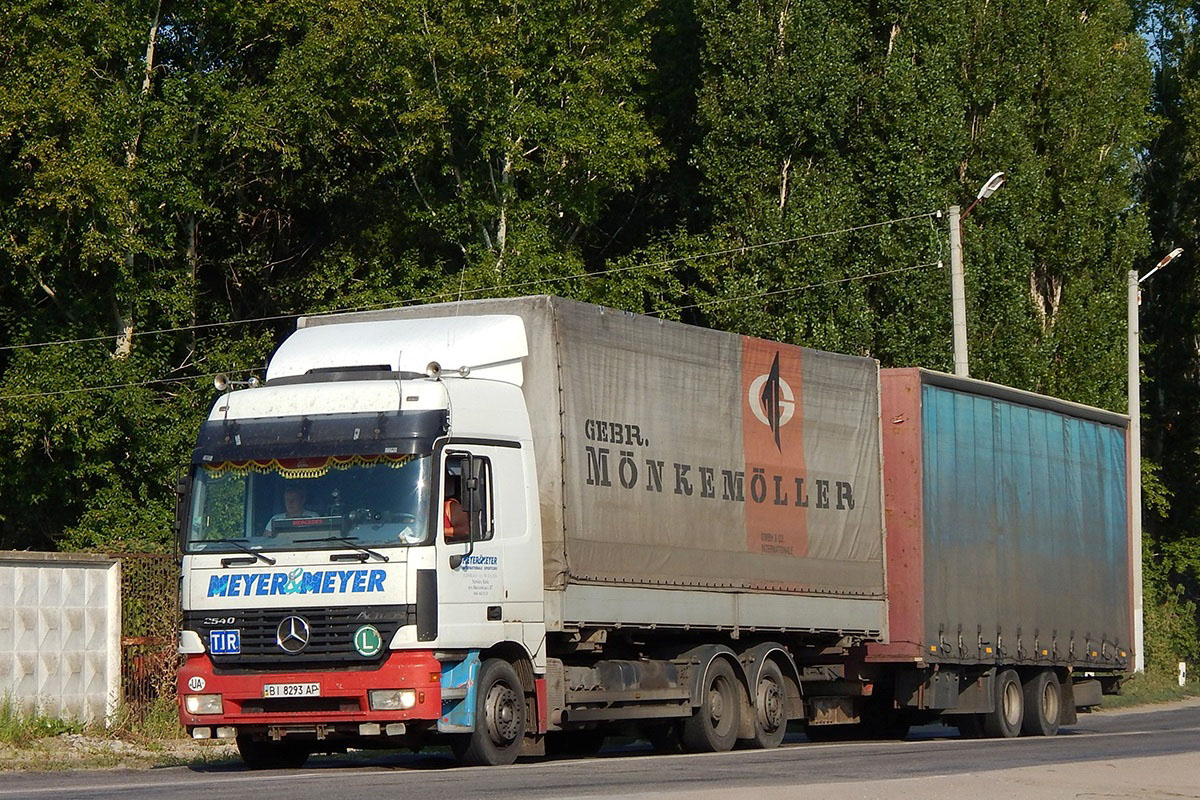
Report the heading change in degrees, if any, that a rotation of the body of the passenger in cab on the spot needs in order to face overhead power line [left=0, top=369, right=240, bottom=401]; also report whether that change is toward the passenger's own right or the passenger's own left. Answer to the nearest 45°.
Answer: approximately 135° to the passenger's own right

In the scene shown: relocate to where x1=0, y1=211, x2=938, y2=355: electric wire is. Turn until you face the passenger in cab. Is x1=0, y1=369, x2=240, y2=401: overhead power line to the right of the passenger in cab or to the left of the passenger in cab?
right

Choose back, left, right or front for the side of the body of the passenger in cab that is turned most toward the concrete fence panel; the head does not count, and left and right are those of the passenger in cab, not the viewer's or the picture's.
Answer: right

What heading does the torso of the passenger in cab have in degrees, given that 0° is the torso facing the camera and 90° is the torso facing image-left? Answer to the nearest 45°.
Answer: approximately 45°
